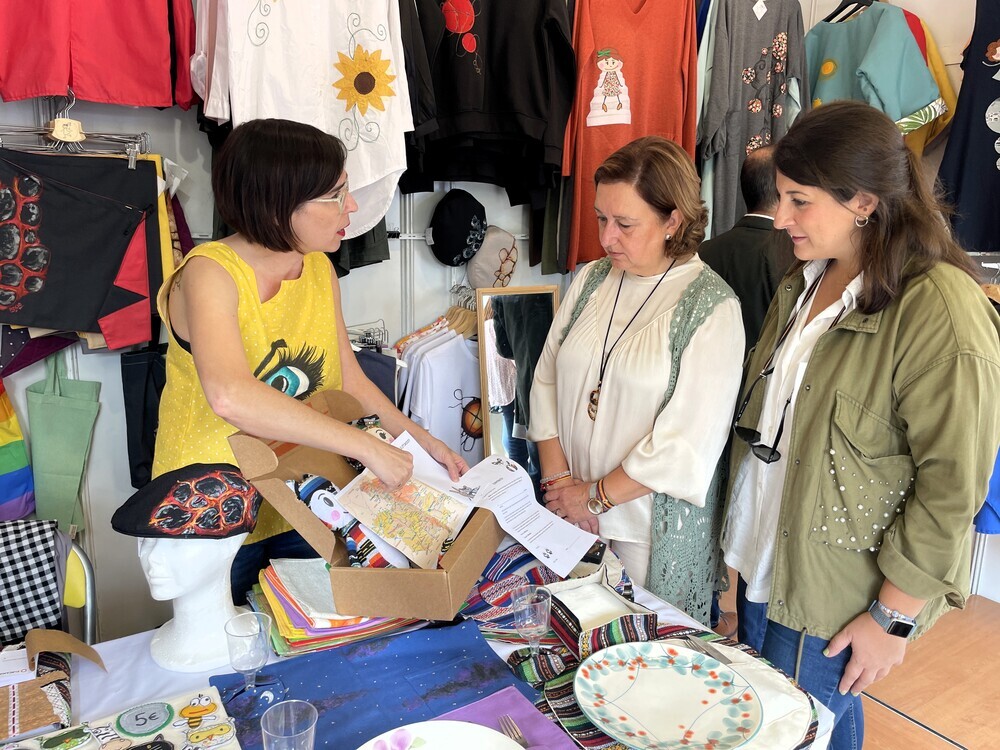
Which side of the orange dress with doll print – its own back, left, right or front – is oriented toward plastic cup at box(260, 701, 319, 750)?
front

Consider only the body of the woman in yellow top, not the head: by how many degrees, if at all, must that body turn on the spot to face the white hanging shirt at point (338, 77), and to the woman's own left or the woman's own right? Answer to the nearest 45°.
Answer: approximately 135° to the woman's own left

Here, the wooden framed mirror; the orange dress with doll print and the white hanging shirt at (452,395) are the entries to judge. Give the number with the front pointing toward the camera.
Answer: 3

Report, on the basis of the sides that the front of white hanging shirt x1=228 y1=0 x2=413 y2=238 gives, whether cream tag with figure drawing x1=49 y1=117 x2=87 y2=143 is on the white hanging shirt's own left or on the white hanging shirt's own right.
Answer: on the white hanging shirt's own right

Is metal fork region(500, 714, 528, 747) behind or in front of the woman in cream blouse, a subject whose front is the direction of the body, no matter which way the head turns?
in front

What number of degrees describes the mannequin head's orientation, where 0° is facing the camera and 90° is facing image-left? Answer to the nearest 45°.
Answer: approximately 45°

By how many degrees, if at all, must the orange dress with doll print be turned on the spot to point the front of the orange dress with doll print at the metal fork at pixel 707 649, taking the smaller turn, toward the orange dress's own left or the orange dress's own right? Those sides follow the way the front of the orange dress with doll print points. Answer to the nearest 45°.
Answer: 0° — it already faces it

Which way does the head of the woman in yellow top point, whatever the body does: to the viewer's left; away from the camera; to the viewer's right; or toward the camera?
to the viewer's right

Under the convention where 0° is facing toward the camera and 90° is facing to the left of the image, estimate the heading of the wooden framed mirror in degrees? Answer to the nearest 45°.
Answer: approximately 0°

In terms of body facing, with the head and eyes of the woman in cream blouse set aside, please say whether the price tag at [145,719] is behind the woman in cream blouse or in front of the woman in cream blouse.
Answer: in front
